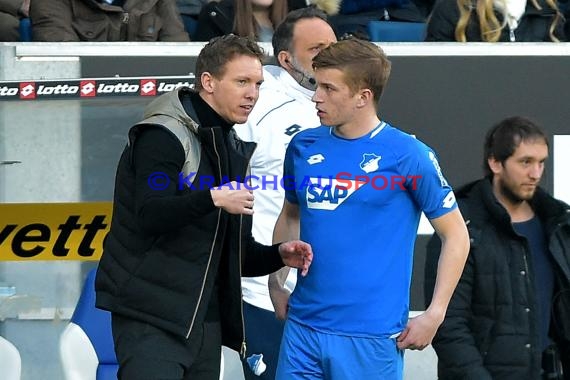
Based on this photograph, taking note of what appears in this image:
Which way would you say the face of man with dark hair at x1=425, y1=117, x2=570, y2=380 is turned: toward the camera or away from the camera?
toward the camera

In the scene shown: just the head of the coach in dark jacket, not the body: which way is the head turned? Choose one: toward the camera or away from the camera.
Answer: toward the camera

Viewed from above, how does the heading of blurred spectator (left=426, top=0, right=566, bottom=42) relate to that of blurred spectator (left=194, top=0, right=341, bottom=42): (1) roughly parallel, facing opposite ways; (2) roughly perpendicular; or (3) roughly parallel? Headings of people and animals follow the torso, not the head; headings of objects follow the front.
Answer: roughly parallel

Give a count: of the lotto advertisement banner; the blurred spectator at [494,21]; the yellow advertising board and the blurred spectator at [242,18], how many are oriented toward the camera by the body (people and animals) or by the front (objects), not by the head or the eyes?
4

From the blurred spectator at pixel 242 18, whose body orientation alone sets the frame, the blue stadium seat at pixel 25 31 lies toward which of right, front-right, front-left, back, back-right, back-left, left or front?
right

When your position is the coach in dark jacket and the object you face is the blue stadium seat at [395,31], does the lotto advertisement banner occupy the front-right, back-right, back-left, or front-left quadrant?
front-left

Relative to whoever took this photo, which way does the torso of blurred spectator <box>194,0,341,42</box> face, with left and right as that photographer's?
facing the viewer

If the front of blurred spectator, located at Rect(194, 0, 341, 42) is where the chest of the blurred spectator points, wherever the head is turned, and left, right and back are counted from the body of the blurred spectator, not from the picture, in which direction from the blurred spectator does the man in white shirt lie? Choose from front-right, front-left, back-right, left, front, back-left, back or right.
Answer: front

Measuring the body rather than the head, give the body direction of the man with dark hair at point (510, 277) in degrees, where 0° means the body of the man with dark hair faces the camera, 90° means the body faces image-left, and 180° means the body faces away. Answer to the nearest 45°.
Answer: approximately 315°

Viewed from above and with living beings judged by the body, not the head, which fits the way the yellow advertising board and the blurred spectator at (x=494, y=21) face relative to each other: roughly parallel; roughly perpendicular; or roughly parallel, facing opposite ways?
roughly parallel

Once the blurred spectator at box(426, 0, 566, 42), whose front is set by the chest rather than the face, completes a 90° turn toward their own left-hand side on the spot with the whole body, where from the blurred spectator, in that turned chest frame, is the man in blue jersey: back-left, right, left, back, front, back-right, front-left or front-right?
right

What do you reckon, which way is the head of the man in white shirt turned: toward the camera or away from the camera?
toward the camera

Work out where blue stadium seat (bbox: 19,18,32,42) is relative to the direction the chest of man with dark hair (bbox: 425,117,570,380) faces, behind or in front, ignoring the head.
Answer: behind

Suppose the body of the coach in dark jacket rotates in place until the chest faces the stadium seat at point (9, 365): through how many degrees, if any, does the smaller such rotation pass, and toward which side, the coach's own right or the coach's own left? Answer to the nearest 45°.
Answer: approximately 180°

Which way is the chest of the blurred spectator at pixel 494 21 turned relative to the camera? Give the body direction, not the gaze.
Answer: toward the camera
